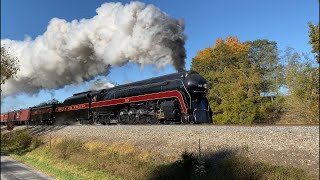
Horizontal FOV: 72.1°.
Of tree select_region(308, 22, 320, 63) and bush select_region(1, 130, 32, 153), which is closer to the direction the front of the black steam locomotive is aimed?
the tree

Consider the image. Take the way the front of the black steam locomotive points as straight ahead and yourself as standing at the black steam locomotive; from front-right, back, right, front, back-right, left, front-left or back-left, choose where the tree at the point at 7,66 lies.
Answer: back

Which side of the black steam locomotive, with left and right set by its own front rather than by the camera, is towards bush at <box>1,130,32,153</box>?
right

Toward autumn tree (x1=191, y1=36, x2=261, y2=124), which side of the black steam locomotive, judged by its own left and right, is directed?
left

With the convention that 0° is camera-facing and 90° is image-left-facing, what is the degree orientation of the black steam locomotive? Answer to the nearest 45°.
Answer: approximately 315°
